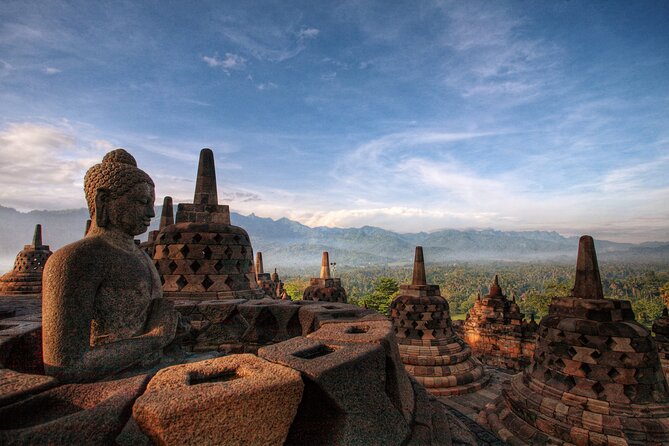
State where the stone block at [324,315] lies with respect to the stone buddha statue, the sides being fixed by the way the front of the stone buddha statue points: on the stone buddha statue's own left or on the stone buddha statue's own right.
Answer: on the stone buddha statue's own left

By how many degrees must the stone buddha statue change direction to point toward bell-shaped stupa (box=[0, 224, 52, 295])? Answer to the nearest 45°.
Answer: approximately 135° to its left

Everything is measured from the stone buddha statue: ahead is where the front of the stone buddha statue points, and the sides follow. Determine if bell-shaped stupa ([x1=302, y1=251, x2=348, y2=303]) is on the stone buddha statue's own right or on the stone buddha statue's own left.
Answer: on the stone buddha statue's own left

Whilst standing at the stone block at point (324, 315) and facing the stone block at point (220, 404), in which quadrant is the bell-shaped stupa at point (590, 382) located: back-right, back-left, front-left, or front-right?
back-left

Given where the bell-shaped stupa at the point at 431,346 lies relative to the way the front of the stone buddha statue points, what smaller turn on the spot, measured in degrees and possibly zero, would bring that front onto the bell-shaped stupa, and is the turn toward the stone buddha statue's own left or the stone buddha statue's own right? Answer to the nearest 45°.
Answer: approximately 90° to the stone buddha statue's own left

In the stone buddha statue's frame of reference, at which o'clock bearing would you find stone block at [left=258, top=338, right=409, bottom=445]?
The stone block is roughly at 12 o'clock from the stone buddha statue.

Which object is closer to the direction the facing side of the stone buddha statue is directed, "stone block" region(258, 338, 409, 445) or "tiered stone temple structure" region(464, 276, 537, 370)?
the stone block

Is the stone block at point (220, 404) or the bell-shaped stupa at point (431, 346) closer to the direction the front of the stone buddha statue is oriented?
the stone block
